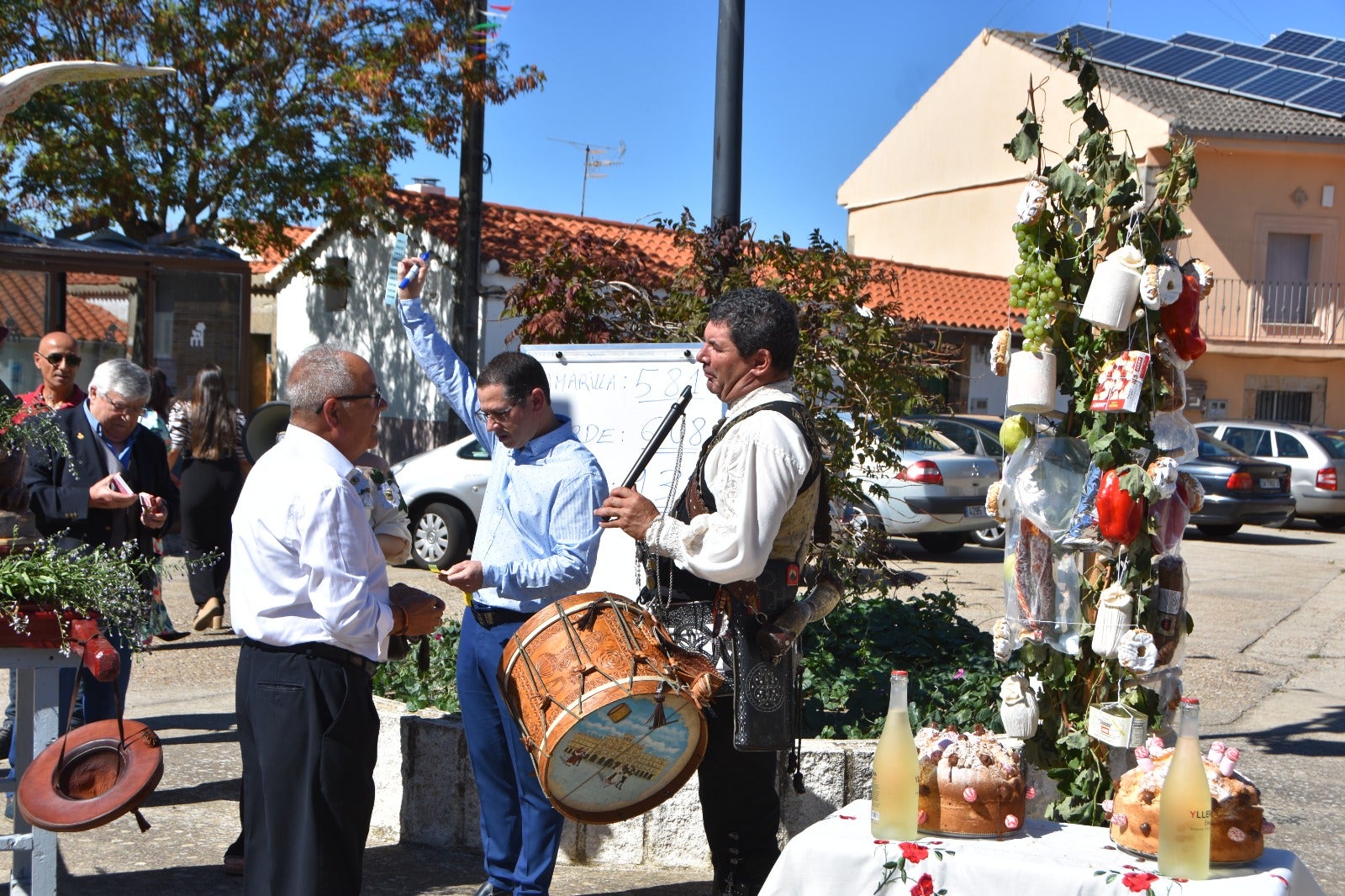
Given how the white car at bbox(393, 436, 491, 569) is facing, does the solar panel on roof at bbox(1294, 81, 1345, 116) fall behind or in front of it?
behind

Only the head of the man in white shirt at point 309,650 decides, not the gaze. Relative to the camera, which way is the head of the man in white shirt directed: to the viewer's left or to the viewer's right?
to the viewer's right

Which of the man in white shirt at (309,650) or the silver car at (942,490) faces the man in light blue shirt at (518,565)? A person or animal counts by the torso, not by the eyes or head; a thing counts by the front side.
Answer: the man in white shirt

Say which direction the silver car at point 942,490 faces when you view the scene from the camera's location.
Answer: facing away from the viewer and to the left of the viewer

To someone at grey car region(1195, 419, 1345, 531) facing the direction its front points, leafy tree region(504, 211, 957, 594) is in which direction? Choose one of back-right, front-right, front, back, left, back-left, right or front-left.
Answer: back-left

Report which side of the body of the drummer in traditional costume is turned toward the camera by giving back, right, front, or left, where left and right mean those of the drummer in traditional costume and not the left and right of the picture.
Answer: left

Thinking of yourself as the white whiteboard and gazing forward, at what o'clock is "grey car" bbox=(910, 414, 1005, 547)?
The grey car is roughly at 7 o'clock from the white whiteboard.

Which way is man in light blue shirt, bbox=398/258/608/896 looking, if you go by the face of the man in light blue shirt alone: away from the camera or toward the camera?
toward the camera

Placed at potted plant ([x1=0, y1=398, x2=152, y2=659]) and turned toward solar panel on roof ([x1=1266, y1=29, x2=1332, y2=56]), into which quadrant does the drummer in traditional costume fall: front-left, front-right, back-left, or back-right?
front-right

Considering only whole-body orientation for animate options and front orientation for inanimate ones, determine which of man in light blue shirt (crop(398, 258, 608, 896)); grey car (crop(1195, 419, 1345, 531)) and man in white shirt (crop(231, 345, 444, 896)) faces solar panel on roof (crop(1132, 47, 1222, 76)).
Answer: the man in white shirt

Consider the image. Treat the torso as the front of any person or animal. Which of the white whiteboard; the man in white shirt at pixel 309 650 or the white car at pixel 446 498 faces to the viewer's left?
the white car

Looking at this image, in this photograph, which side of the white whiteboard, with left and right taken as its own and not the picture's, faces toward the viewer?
front

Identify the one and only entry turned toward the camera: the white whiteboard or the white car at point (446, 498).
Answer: the white whiteboard

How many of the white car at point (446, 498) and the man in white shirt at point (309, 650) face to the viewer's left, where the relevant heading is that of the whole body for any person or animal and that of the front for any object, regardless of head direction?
1

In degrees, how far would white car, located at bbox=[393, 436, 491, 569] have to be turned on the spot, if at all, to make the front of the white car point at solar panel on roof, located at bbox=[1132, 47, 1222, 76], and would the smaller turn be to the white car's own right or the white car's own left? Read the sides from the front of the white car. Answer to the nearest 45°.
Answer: approximately 180°

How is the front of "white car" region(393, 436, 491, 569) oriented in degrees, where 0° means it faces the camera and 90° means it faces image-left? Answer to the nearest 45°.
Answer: approximately 90°

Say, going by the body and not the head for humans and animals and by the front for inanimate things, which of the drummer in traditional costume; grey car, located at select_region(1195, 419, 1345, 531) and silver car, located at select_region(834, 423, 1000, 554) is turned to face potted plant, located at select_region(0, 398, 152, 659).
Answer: the drummer in traditional costume
